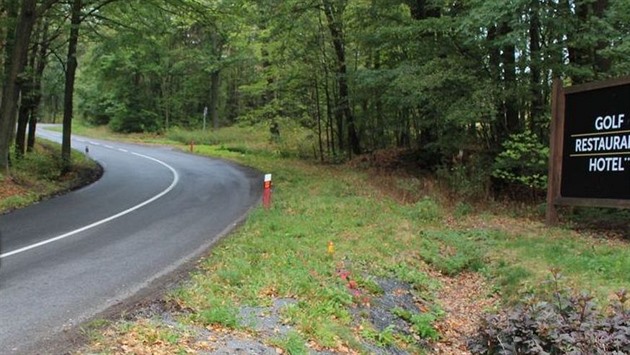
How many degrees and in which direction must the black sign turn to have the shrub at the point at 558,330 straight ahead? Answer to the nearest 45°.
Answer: approximately 45° to its left

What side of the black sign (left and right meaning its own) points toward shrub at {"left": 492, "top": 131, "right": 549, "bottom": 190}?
right

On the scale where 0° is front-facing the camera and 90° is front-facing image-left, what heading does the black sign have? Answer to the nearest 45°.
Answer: approximately 45°

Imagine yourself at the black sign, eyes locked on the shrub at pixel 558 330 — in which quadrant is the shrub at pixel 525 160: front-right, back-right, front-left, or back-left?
back-right
